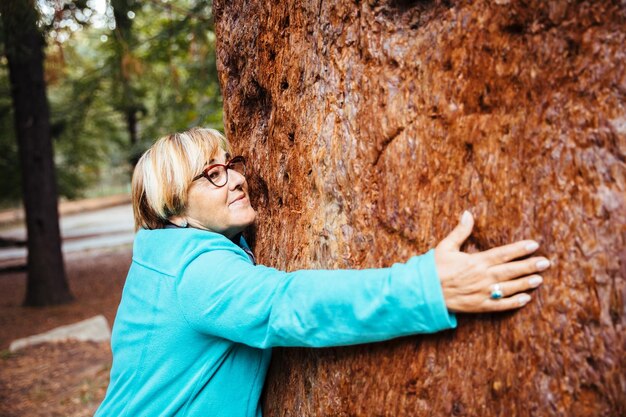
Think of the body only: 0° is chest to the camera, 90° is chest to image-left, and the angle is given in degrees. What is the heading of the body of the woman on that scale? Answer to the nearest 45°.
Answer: approximately 270°

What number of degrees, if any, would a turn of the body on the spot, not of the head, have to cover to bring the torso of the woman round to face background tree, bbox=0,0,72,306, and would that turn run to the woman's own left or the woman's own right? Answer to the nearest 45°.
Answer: approximately 135° to the woman's own left
